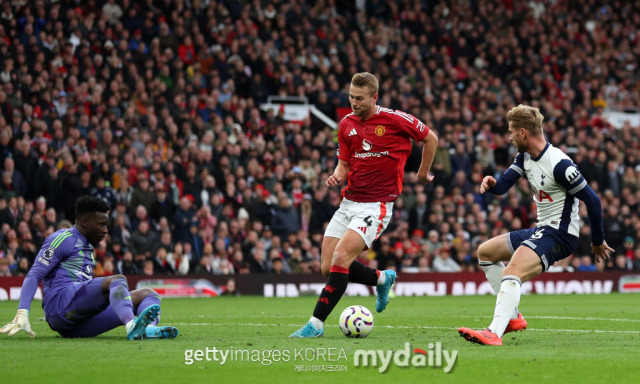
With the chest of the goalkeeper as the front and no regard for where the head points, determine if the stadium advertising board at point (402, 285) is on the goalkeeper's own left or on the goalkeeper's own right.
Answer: on the goalkeeper's own left

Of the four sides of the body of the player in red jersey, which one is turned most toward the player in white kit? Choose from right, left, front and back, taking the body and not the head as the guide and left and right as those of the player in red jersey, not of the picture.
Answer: left

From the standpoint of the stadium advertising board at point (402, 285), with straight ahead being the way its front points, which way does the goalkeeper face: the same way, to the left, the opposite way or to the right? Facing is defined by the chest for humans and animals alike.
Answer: to the left

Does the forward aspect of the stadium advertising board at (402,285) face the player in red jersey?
yes

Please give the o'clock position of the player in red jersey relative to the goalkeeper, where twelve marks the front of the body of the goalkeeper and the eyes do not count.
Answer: The player in red jersey is roughly at 12 o'clock from the goalkeeper.

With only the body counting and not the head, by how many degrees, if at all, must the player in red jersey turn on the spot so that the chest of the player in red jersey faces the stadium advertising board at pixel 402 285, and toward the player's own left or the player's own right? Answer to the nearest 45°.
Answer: approximately 135° to the player's own right

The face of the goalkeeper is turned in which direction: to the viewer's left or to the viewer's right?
to the viewer's right

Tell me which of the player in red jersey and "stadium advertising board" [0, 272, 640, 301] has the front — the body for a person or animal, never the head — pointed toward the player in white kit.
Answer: the stadium advertising board

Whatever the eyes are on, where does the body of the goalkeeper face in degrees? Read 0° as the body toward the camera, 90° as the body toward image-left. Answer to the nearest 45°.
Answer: approximately 270°

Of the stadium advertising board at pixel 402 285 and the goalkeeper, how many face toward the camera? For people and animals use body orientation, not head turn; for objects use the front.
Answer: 1
